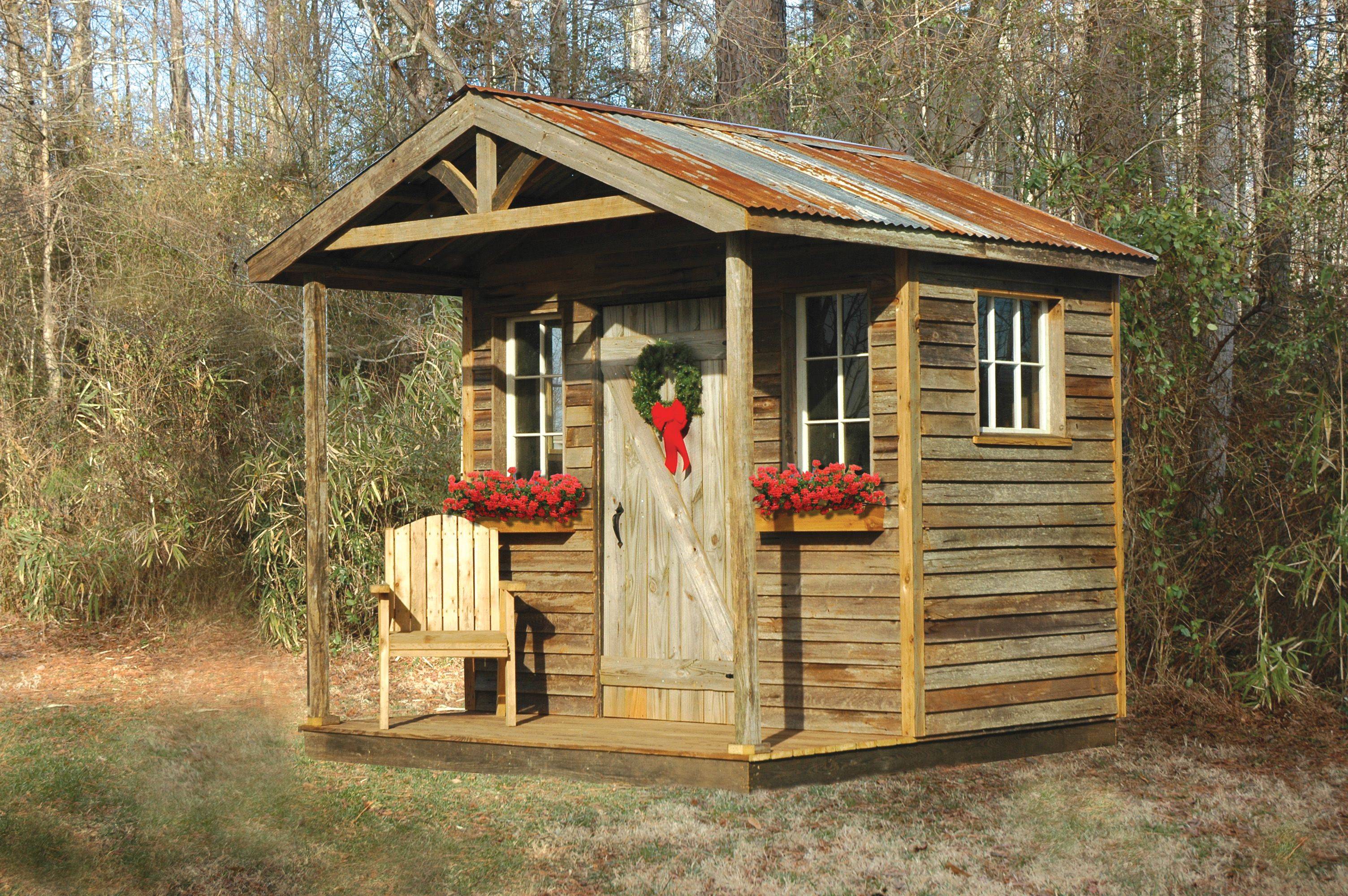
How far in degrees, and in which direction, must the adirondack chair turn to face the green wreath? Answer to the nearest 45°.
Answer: approximately 90° to its left

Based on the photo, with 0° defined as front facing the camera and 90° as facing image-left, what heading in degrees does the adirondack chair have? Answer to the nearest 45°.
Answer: approximately 0°

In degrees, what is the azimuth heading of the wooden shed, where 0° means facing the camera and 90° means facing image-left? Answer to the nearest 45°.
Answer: approximately 45°
